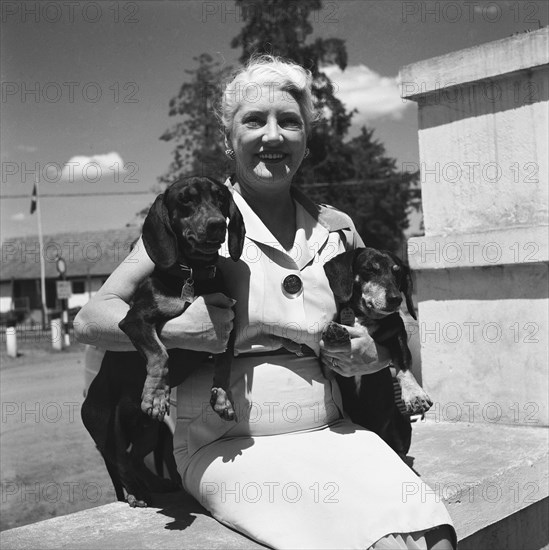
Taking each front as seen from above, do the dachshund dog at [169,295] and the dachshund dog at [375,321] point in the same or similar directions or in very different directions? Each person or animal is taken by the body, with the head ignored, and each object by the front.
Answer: same or similar directions

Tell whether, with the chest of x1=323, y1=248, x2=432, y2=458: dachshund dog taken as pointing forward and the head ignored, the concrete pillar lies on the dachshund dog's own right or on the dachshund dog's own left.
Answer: on the dachshund dog's own left

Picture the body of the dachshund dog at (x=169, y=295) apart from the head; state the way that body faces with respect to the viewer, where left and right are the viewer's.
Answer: facing the viewer and to the right of the viewer

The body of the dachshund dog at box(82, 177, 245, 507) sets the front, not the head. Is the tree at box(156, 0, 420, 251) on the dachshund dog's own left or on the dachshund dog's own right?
on the dachshund dog's own left

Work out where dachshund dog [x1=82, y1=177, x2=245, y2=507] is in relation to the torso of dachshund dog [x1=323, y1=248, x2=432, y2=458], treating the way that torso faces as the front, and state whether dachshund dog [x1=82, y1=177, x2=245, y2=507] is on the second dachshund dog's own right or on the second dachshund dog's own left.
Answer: on the second dachshund dog's own right

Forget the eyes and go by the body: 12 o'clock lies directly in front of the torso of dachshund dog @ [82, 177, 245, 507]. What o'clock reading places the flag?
The flag is roughly at 7 o'clock from the dachshund dog.

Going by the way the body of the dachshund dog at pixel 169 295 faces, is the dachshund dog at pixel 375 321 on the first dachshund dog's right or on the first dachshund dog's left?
on the first dachshund dog's left

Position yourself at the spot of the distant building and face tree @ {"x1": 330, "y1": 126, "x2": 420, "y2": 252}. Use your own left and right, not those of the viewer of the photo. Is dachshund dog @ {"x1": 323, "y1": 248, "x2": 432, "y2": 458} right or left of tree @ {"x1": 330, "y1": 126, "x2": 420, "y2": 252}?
right

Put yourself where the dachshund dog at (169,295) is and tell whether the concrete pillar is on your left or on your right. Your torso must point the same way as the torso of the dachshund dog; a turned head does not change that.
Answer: on your left

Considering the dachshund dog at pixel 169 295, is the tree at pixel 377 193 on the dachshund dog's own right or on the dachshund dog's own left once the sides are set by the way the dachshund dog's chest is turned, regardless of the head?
on the dachshund dog's own left

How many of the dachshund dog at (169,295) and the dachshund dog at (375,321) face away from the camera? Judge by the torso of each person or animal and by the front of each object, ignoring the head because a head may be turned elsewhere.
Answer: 0
